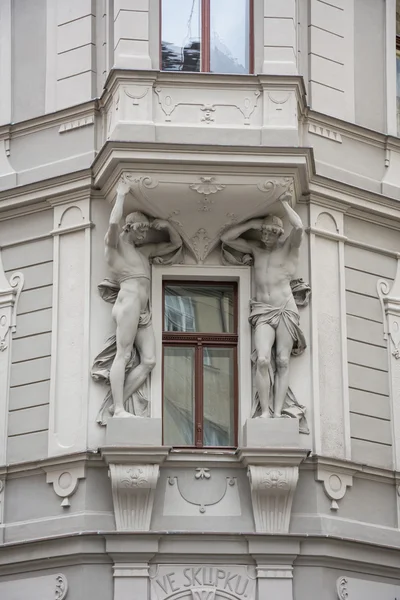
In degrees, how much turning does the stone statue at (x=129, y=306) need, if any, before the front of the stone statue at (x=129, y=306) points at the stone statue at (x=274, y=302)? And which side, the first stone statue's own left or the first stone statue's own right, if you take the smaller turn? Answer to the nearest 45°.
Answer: approximately 45° to the first stone statue's own left

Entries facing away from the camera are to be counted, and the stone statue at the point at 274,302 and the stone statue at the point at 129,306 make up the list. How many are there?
0

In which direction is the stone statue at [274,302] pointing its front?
toward the camera

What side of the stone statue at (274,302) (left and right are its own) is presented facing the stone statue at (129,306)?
right
